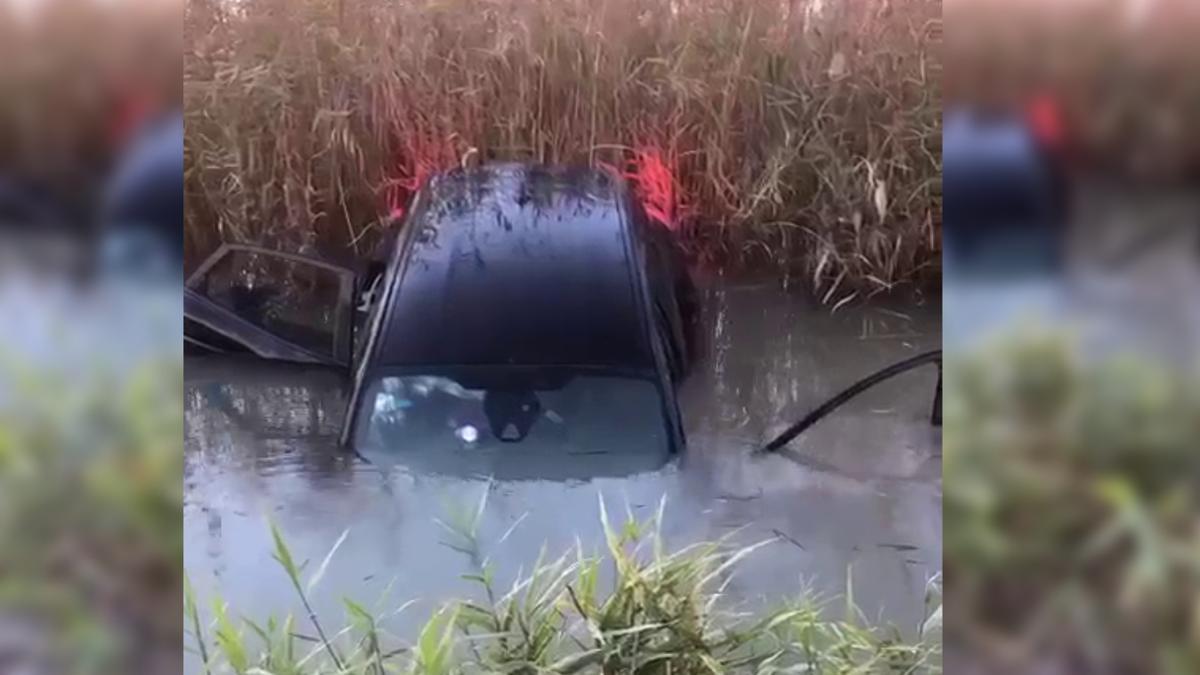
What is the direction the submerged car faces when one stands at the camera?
facing the viewer
